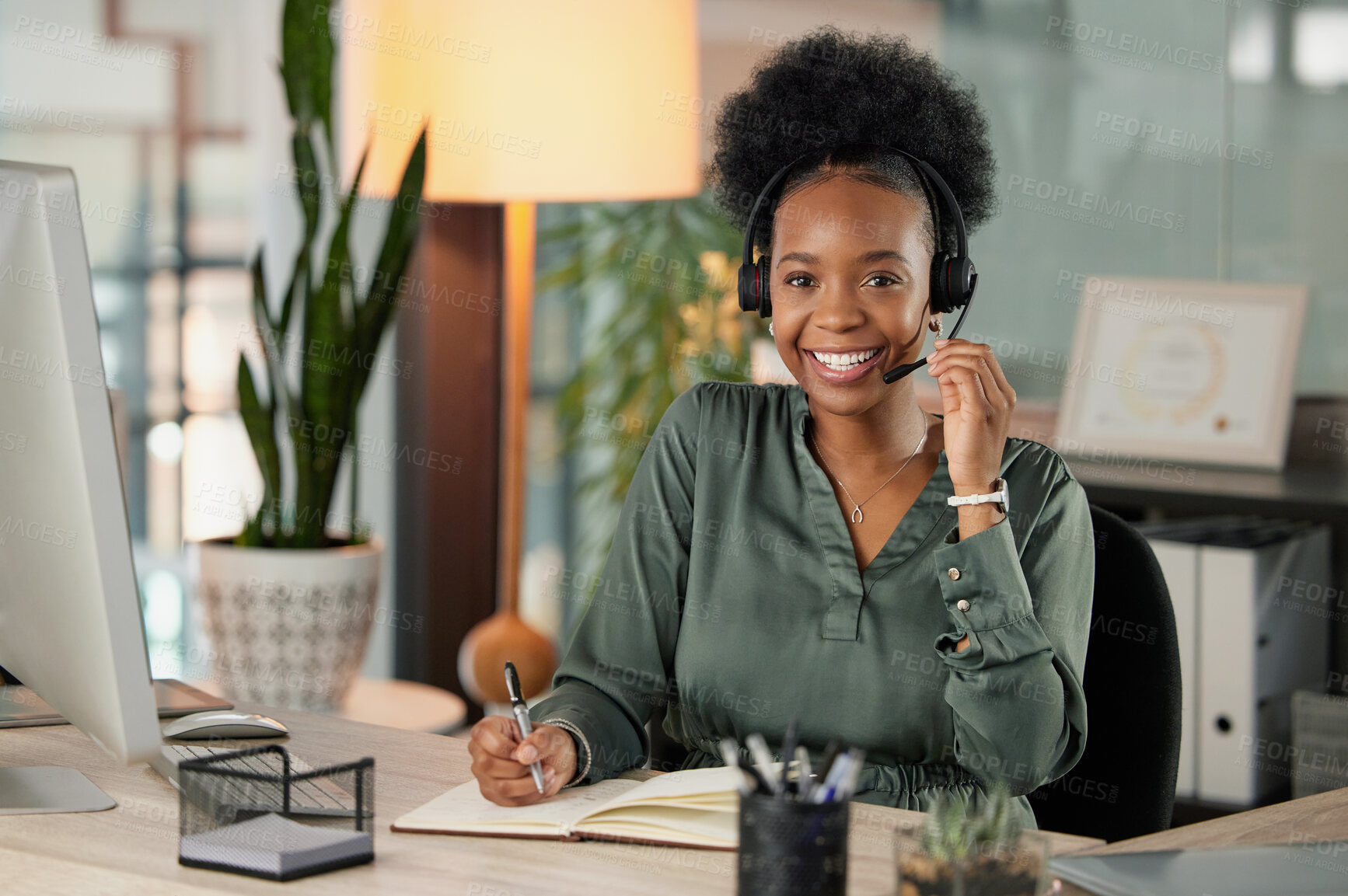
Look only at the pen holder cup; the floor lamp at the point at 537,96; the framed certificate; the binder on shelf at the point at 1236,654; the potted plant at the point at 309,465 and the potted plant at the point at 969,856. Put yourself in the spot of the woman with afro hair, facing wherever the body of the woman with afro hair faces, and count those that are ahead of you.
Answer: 2

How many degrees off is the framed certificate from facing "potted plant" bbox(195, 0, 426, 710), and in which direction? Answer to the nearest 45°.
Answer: approximately 90° to its right

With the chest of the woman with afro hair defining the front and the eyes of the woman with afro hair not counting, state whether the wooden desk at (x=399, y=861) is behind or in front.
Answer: in front

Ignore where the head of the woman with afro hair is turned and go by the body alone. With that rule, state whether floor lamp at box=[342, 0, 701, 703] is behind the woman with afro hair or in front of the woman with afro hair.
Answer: behind

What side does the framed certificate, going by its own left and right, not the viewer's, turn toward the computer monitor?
front

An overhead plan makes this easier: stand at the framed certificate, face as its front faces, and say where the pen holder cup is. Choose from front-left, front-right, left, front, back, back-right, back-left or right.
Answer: front

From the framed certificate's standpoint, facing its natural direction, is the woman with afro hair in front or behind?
in front

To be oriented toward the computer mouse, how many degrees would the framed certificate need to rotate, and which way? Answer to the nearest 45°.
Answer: approximately 45° to its right

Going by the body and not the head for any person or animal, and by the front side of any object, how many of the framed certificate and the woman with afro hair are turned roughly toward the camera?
2

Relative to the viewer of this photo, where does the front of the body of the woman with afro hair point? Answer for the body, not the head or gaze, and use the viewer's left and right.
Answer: facing the viewer

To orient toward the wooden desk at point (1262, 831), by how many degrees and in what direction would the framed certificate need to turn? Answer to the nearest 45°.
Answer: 0° — it already faces it

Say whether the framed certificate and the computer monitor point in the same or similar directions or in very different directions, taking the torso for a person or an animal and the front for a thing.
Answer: very different directions

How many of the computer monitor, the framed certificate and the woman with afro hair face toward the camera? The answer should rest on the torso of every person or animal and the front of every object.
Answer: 2

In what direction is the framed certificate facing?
toward the camera
